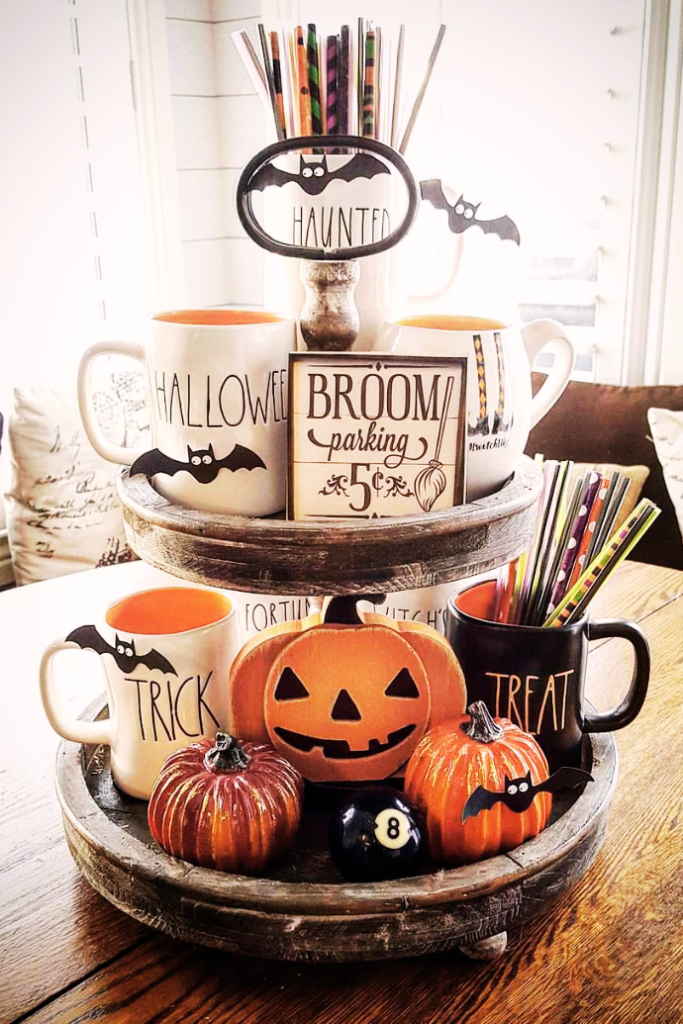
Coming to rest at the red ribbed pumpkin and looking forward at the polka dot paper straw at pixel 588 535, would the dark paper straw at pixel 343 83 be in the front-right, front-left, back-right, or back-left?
front-left

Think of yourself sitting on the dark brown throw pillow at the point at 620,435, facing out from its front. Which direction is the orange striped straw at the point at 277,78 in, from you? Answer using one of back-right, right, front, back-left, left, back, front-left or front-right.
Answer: front

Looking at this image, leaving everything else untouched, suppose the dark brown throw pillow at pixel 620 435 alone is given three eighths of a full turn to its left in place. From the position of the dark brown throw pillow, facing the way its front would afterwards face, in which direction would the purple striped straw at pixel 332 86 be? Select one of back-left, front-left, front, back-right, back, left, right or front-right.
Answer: back-right

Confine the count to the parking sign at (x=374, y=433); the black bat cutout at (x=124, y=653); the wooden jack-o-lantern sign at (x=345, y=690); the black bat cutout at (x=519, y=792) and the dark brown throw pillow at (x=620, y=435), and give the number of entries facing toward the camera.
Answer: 5

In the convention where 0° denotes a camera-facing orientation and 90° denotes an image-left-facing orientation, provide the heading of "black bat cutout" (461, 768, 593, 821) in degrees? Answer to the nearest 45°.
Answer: approximately 0°

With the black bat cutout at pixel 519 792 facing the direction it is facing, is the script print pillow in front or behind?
behind

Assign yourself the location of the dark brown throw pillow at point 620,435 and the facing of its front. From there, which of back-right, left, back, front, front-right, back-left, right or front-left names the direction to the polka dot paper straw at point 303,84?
front

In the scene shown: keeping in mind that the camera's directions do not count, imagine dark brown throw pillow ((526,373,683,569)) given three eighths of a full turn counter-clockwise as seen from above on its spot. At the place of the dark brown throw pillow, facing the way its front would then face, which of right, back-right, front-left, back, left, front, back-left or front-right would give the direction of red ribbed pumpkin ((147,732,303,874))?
back-right

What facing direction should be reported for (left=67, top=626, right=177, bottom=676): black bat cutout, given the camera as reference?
facing the viewer

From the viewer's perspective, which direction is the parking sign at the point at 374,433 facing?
toward the camera

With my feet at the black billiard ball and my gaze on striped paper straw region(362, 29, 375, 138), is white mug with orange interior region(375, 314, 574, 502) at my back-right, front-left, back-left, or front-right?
front-right

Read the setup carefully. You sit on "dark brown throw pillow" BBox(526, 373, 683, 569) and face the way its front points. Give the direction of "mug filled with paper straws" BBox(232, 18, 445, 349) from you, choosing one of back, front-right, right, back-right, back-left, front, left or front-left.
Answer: front
